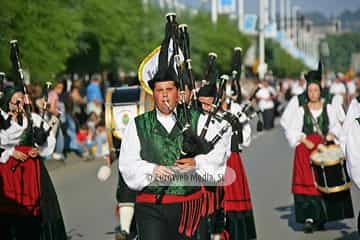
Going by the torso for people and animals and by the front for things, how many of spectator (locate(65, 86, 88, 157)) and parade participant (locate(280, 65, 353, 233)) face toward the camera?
1

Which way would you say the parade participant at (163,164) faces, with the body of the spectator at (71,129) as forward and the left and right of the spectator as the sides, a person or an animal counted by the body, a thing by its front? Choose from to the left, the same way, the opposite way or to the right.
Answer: to the right

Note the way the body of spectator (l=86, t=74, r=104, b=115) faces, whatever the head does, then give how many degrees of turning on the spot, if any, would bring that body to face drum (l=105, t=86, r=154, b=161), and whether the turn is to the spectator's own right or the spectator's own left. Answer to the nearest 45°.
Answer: approximately 45° to the spectator's own right

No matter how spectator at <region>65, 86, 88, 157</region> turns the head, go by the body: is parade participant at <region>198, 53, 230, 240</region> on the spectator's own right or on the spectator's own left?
on the spectator's own right

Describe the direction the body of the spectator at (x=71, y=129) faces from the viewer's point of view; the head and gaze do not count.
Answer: to the viewer's right

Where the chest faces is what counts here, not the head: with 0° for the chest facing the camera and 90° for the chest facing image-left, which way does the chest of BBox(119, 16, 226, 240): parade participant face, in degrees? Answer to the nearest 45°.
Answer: approximately 0°

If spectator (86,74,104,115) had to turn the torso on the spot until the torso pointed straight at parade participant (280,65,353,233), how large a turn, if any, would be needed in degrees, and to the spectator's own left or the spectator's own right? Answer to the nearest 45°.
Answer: approximately 45° to the spectator's own right

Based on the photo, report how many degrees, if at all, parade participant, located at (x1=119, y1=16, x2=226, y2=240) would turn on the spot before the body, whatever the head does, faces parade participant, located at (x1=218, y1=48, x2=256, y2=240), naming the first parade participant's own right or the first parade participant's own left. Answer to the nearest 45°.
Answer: approximately 180°

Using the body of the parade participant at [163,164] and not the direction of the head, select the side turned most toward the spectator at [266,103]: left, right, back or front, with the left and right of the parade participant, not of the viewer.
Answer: back

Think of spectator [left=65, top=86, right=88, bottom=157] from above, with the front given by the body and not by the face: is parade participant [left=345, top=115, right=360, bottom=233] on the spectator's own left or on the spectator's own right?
on the spectator's own right
